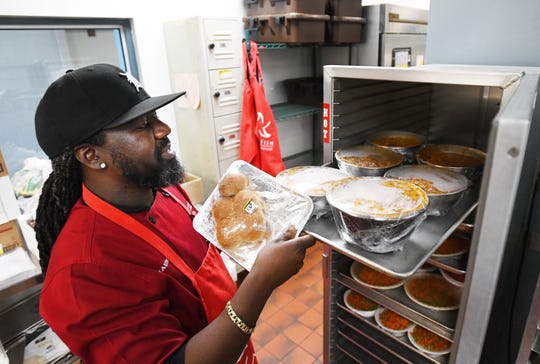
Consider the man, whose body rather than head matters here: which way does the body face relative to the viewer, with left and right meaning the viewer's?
facing to the right of the viewer

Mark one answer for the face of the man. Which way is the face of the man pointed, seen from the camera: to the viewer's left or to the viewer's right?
to the viewer's right

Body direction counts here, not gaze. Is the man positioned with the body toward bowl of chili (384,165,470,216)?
yes

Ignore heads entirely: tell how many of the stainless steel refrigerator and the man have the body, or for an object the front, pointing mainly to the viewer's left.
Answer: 0

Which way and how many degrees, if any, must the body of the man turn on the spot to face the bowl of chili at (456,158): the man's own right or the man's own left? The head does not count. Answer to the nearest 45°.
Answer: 0° — they already face it

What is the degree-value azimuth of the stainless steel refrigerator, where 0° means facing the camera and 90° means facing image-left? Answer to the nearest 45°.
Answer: approximately 315°

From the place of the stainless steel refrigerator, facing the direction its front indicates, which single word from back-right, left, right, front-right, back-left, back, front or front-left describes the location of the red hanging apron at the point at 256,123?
right

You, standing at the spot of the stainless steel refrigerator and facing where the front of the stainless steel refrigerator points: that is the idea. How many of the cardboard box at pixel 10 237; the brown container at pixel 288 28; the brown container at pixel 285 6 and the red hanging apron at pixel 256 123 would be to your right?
4

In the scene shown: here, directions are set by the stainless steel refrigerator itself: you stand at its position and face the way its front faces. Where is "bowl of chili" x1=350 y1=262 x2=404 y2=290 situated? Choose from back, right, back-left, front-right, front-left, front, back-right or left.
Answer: front-right

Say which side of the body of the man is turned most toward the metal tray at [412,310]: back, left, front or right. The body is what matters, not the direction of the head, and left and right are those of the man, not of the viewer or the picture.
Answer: front

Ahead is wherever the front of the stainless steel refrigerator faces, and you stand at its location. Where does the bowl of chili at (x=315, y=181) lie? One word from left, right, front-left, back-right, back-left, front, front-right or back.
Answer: front-right

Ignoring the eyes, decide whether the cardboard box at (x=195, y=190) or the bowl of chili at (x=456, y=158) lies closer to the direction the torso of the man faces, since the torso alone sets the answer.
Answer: the bowl of chili

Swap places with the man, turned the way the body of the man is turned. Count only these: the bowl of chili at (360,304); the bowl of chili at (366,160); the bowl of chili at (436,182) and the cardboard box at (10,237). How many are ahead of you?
3

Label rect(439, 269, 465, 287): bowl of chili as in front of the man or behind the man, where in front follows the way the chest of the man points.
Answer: in front

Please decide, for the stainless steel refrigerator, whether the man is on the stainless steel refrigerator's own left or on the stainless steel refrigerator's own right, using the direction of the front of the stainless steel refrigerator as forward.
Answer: on the stainless steel refrigerator's own right
